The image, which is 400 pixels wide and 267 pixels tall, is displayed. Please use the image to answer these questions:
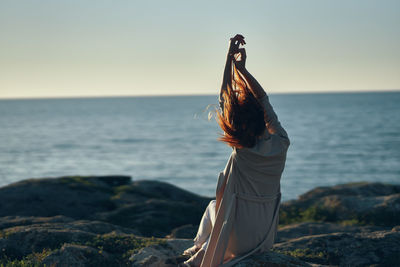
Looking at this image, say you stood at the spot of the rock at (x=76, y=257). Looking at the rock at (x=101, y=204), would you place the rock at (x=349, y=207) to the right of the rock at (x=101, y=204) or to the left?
right

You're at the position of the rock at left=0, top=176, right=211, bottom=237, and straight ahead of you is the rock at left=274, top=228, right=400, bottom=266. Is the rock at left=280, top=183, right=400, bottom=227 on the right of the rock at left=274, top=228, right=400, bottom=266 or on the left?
left

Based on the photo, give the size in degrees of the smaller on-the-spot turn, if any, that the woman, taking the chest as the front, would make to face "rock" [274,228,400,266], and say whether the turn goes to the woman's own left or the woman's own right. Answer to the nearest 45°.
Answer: approximately 90° to the woman's own right

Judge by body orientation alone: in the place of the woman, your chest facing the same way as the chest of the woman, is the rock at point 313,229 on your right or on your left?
on your right

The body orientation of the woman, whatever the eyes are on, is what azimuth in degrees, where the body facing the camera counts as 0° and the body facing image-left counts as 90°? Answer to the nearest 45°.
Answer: approximately 135°

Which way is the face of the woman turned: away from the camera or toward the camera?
away from the camera
